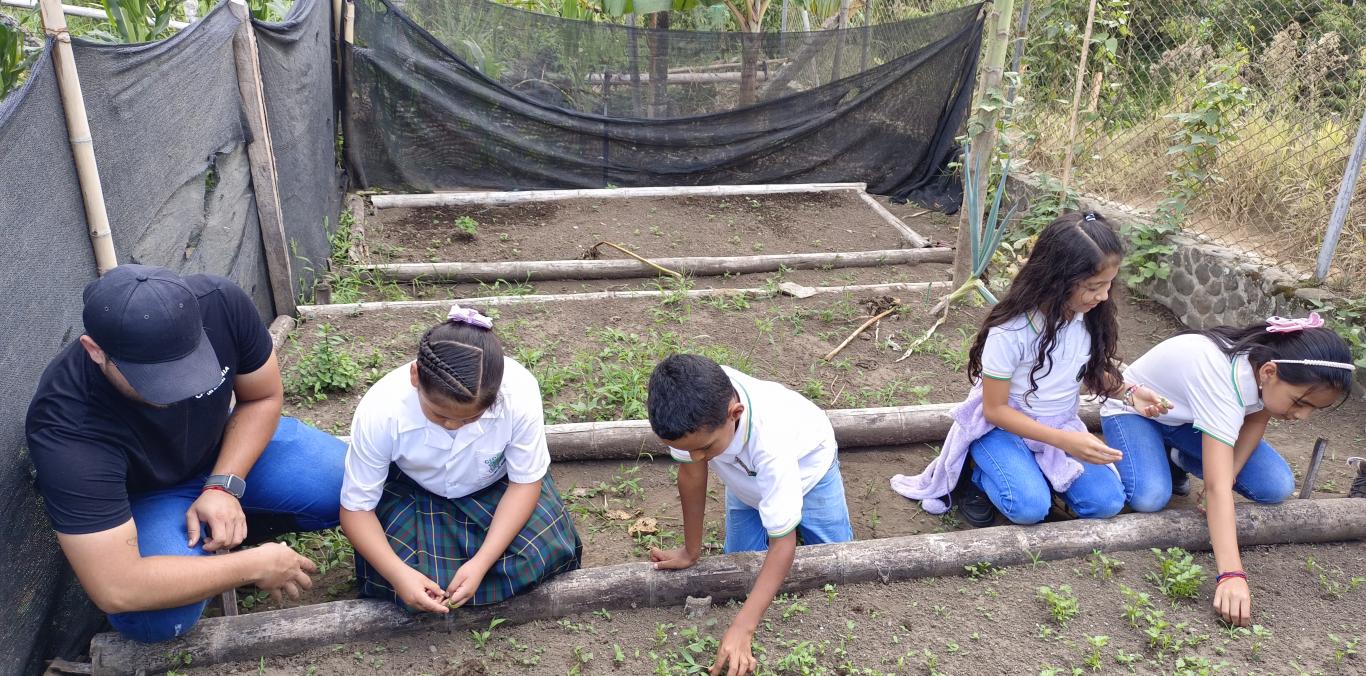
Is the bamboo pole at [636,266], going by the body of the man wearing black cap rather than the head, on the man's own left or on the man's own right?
on the man's own left

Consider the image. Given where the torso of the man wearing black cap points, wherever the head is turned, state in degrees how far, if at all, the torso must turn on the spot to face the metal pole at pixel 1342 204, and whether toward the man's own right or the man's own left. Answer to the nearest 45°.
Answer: approximately 45° to the man's own left

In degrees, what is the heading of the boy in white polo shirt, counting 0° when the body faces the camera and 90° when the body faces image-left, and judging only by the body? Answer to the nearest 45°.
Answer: approximately 45°

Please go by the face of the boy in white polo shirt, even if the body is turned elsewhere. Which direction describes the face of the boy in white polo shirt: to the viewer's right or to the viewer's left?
to the viewer's left

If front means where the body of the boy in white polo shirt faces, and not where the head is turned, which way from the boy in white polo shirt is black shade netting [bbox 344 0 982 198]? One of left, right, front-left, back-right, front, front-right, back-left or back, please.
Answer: back-right

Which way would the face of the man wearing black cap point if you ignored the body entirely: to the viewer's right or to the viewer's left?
to the viewer's right
